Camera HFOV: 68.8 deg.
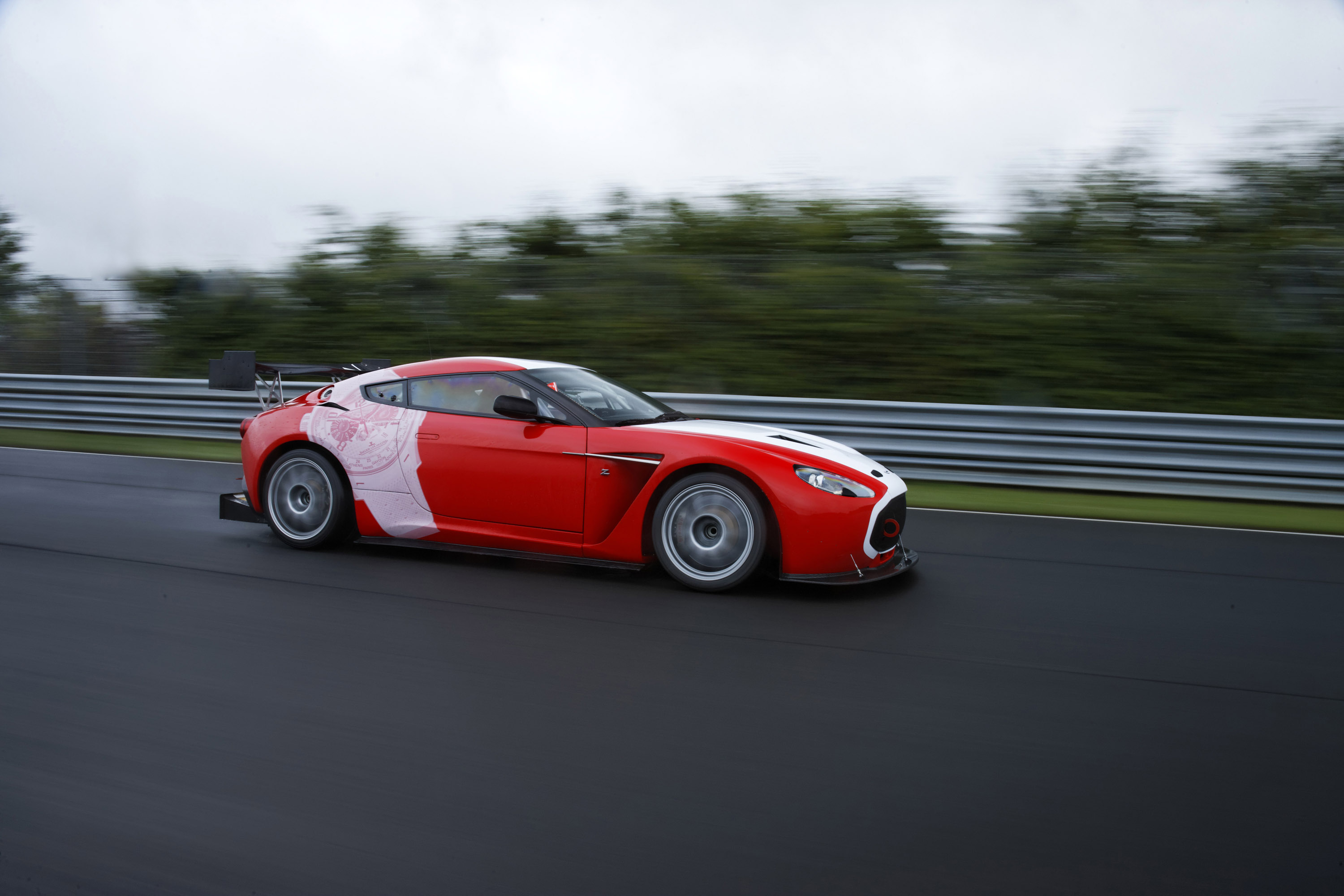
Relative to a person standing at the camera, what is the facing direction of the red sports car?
facing the viewer and to the right of the viewer

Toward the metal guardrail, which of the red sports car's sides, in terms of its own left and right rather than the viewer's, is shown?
left
